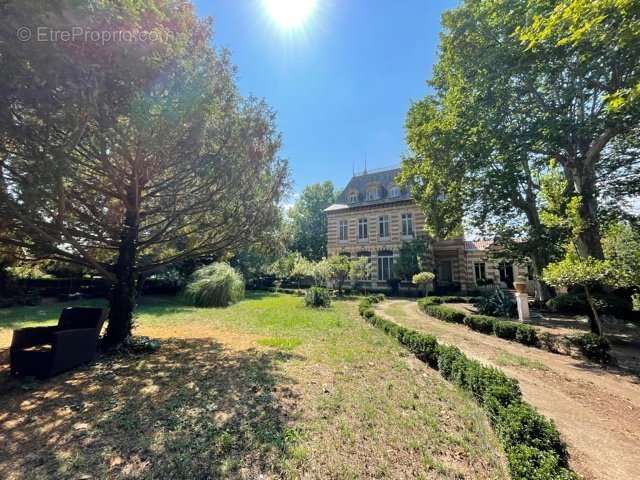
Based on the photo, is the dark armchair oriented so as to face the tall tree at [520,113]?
no

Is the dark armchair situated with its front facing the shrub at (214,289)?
no

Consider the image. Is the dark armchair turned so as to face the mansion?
no

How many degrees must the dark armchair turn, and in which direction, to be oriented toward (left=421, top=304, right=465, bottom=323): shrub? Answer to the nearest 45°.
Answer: approximately 135° to its left

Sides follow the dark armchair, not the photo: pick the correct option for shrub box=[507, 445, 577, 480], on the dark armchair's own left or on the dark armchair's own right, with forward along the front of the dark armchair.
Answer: on the dark armchair's own left

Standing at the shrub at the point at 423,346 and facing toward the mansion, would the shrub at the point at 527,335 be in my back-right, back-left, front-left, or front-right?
front-right

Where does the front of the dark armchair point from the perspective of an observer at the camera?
facing the viewer and to the left of the viewer

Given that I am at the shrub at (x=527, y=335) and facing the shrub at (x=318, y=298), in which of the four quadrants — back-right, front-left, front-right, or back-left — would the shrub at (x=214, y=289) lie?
front-left

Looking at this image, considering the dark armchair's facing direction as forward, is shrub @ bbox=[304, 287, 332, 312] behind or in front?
behind

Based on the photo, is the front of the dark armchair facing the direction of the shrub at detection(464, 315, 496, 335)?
no

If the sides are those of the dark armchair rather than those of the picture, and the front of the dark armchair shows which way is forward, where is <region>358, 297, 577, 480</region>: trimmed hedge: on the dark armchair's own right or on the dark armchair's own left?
on the dark armchair's own left

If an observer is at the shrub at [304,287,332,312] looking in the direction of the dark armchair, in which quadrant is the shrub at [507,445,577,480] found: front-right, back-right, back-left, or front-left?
front-left

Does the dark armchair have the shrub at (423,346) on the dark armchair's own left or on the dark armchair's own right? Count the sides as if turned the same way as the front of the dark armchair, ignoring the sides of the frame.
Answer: on the dark armchair's own left

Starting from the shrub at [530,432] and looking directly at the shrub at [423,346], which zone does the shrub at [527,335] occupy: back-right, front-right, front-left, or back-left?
front-right
